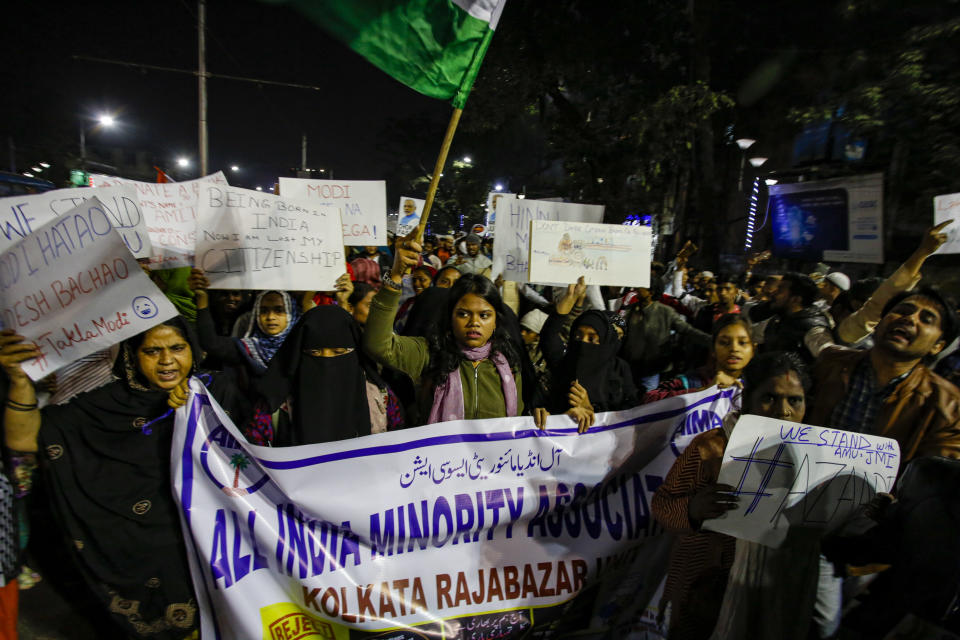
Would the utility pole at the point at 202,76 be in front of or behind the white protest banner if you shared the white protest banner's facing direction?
behind

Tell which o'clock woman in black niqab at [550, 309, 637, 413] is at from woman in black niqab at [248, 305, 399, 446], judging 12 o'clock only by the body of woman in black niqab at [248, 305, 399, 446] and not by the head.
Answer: woman in black niqab at [550, 309, 637, 413] is roughly at 9 o'clock from woman in black niqab at [248, 305, 399, 446].

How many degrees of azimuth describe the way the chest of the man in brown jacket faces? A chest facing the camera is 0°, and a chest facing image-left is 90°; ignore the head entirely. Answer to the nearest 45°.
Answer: approximately 45°

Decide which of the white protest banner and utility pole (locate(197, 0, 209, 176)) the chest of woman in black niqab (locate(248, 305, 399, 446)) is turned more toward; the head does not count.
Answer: the white protest banner

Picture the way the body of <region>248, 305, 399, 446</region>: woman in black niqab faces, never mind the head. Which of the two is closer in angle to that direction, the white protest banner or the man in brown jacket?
the white protest banner

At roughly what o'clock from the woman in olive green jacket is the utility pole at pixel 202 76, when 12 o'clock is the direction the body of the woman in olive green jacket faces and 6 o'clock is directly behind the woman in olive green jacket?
The utility pole is roughly at 5 o'clock from the woman in olive green jacket.

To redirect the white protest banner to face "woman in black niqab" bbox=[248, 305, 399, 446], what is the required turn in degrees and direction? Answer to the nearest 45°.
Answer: approximately 135° to its right
